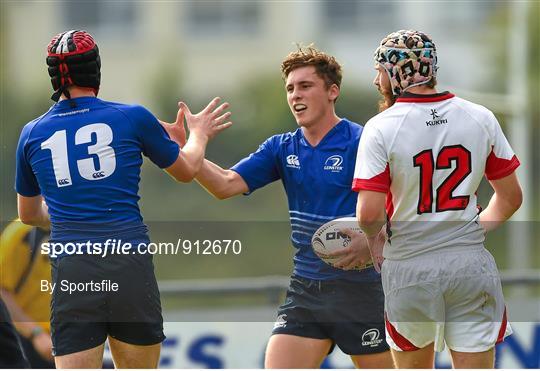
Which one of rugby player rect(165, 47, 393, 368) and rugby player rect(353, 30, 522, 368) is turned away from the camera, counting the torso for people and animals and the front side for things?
rugby player rect(353, 30, 522, 368)

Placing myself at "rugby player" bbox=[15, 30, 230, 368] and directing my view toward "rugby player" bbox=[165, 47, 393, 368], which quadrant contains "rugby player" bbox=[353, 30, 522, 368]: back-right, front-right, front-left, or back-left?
front-right

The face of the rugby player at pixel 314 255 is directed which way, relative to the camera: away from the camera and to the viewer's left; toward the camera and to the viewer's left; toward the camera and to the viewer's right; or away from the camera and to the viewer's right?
toward the camera and to the viewer's left

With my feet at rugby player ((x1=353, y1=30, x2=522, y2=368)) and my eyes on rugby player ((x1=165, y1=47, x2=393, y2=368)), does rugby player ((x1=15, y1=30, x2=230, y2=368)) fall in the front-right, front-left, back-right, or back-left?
front-left

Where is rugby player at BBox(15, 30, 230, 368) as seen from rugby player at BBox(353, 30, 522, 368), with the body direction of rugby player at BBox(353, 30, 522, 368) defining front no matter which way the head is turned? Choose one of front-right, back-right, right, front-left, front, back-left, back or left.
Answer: left

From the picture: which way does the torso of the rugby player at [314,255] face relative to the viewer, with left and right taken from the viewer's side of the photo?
facing the viewer and to the left of the viewer

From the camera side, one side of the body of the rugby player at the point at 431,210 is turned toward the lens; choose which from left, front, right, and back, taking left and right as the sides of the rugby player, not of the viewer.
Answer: back

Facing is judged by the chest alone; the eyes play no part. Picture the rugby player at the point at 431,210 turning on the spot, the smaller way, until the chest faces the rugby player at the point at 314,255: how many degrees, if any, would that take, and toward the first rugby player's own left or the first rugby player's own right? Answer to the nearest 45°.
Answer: approximately 45° to the first rugby player's own left

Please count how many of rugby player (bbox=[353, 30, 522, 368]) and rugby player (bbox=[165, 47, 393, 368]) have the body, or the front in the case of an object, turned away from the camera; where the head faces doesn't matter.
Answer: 1

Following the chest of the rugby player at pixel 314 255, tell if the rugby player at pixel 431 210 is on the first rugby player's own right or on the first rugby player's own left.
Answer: on the first rugby player's own left

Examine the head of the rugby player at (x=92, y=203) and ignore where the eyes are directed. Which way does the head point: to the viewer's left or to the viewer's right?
to the viewer's right
